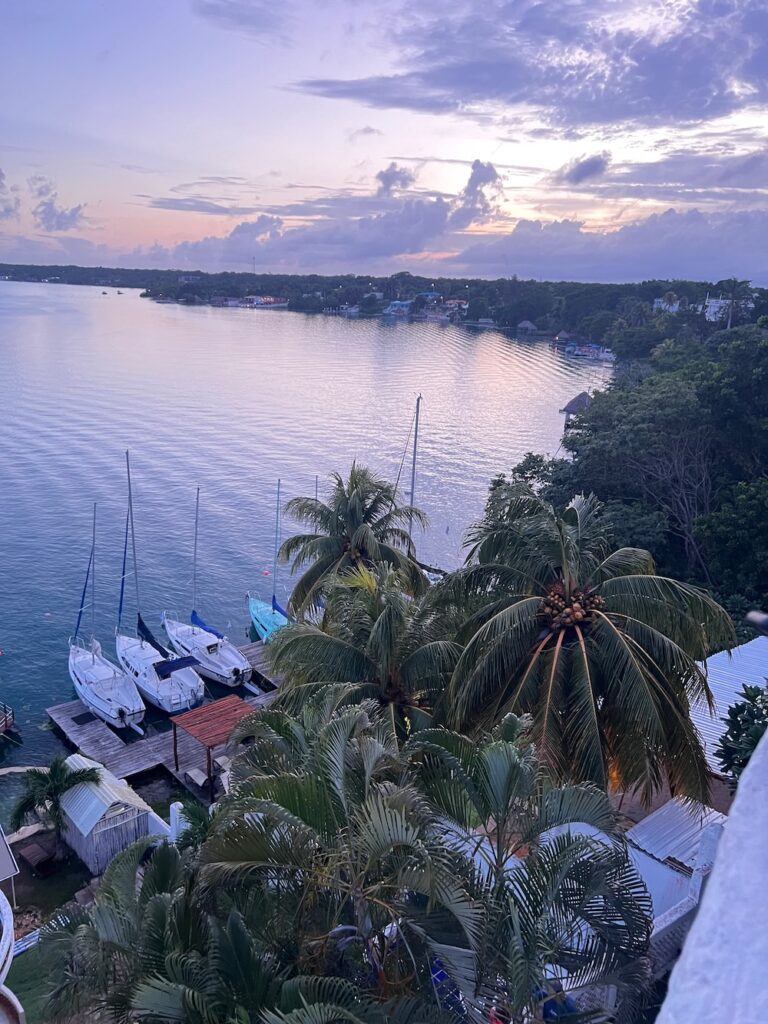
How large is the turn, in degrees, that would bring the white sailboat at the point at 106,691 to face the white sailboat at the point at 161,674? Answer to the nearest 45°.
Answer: approximately 90° to its right

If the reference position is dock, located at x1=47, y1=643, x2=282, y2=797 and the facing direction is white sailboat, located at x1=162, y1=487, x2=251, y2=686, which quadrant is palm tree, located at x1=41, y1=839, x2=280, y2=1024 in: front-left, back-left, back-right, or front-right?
back-right

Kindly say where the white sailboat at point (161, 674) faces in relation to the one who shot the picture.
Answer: facing away from the viewer and to the left of the viewer

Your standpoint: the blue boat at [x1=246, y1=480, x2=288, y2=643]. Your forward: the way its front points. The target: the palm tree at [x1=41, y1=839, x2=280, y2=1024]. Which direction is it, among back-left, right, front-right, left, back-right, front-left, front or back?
back-left

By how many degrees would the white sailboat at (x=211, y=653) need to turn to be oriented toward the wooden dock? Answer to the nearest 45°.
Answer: approximately 135° to its right

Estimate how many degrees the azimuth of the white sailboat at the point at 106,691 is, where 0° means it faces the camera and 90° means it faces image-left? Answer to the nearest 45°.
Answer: approximately 135°

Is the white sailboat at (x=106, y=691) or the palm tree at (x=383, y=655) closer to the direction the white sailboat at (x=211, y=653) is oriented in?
the white sailboat

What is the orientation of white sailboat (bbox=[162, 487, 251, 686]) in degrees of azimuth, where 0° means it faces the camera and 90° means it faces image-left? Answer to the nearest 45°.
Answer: approximately 135°
